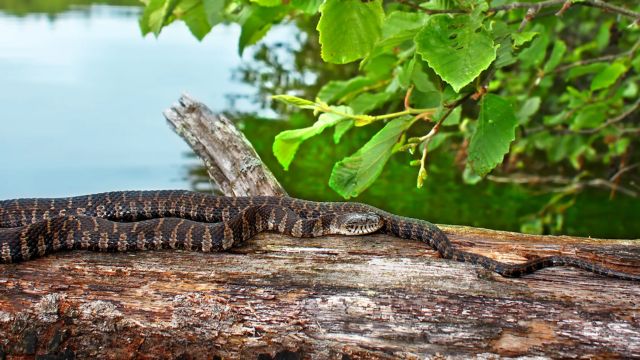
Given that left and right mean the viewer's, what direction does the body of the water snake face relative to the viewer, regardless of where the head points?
facing to the right of the viewer

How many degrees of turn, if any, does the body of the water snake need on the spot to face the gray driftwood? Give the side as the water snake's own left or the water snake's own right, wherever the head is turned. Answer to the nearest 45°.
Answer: approximately 90° to the water snake's own left
